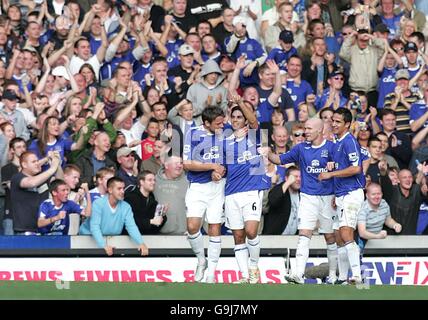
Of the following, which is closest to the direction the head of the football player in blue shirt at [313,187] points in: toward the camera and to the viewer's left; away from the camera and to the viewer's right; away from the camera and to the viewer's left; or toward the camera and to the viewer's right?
toward the camera and to the viewer's left

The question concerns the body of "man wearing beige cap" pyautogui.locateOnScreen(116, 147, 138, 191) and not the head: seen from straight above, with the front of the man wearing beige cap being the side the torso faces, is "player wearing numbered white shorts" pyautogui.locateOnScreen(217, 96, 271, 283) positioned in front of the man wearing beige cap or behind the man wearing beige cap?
in front

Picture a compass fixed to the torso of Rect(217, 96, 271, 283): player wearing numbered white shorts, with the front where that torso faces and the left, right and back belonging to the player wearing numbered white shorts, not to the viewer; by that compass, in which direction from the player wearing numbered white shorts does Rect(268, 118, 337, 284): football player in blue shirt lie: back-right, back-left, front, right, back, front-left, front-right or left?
left

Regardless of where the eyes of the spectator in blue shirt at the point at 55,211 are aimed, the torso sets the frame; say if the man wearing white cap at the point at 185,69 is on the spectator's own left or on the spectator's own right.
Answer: on the spectator's own left

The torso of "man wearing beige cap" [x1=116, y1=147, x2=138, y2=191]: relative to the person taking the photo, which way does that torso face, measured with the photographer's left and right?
facing the viewer and to the right of the viewer

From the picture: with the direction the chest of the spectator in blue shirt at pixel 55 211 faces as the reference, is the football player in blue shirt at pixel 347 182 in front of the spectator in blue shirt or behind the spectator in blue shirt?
in front
